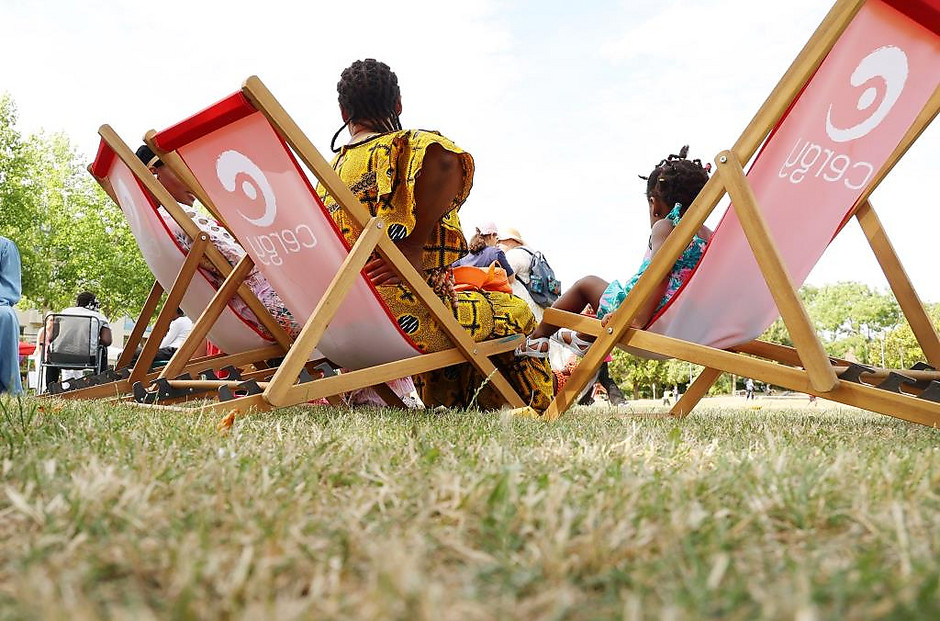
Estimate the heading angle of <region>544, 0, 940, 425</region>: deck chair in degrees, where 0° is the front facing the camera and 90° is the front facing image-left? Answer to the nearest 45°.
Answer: approximately 135°

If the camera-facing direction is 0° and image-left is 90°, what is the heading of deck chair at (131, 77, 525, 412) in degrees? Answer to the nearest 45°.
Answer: approximately 225°

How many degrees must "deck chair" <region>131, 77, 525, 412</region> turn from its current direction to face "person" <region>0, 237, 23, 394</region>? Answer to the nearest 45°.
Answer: approximately 90° to its left

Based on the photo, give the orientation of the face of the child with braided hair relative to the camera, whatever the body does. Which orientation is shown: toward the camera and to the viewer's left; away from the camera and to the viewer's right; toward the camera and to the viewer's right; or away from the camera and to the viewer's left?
away from the camera and to the viewer's left

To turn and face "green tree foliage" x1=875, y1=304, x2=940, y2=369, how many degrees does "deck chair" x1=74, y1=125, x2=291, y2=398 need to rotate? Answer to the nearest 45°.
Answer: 0° — it already faces it

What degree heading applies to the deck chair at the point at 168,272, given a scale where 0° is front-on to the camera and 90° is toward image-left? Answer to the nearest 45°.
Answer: approximately 225°
